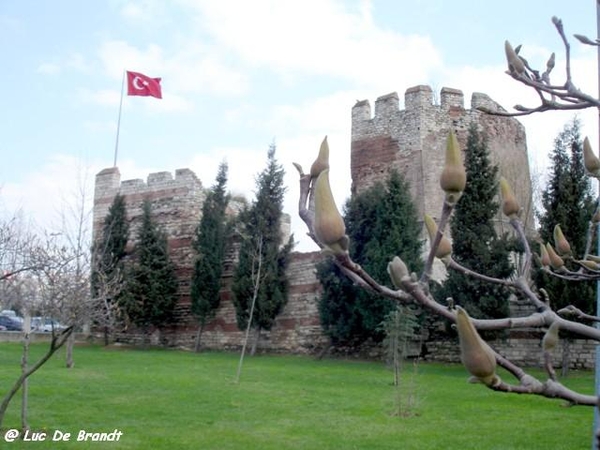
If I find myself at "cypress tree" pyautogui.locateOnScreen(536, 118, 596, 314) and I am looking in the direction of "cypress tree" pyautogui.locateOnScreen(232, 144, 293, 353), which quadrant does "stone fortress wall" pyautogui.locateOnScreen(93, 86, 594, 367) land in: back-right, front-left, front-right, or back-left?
front-right
